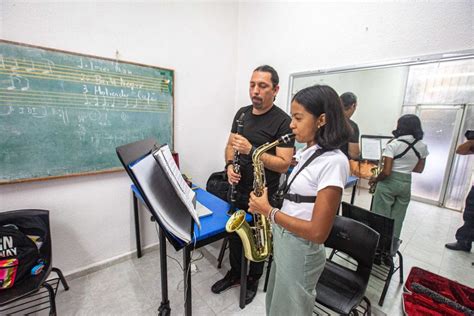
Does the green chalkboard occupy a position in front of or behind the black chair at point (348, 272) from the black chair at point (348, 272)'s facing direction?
in front

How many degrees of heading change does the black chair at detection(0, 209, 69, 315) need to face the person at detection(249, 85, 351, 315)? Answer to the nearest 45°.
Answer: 0° — it already faces them

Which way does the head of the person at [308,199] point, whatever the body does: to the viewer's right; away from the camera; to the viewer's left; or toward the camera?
to the viewer's left

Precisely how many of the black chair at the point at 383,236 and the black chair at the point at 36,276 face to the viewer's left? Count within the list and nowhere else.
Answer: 0

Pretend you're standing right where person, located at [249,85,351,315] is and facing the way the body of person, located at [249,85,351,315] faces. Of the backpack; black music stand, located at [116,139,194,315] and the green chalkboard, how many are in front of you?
3

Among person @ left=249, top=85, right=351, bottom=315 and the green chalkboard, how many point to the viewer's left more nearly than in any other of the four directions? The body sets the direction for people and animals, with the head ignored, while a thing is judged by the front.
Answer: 1
